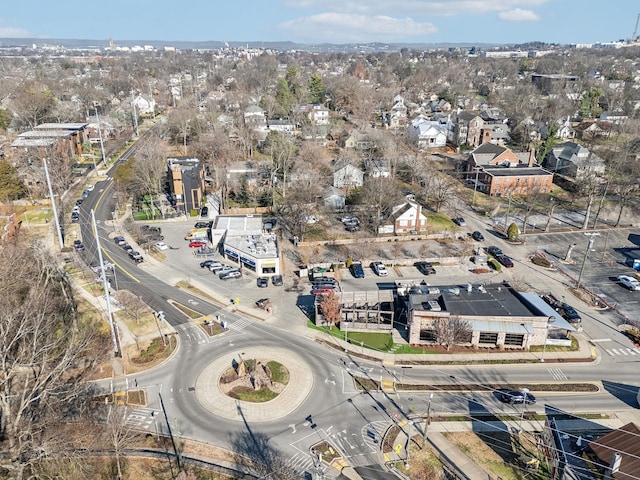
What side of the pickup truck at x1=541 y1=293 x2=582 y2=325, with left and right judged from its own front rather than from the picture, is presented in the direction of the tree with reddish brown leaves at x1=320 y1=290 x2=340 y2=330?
right

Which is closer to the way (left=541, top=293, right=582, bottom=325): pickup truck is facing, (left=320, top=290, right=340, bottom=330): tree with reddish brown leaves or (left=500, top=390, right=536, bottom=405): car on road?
the car on road

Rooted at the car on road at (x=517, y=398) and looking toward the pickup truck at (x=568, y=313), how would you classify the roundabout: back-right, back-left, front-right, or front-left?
back-left

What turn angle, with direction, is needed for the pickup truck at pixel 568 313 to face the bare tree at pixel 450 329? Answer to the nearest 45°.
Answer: approximately 90° to its right

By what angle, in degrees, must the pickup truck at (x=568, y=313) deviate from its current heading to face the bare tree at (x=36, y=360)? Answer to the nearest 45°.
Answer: approximately 90° to its right

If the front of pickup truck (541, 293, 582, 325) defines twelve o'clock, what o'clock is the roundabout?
The roundabout is roughly at 3 o'clock from the pickup truck.

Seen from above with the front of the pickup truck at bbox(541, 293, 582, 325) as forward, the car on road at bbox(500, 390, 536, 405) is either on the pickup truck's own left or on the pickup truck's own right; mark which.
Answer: on the pickup truck's own right
